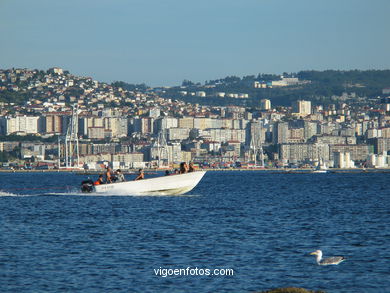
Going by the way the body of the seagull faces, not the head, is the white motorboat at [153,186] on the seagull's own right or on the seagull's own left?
on the seagull's own right

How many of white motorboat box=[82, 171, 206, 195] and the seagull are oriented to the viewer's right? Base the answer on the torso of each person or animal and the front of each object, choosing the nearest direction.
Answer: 1

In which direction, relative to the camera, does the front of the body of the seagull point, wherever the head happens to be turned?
to the viewer's left

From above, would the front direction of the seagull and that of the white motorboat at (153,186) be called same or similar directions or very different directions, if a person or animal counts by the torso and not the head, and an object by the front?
very different directions

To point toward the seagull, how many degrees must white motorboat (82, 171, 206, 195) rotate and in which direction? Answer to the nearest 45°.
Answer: approximately 90° to its right

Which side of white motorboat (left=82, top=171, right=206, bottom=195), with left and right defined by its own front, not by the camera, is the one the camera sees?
right
